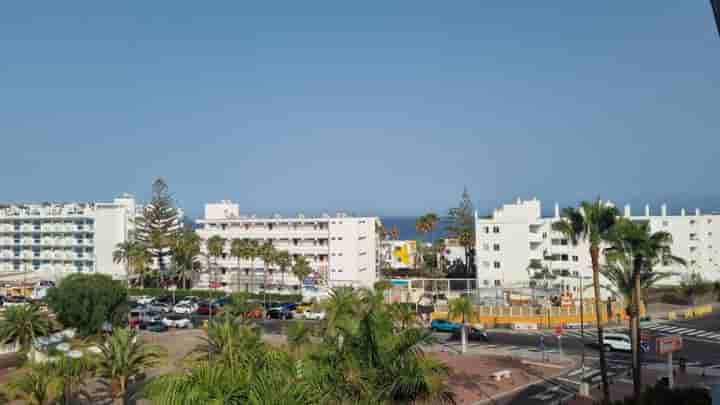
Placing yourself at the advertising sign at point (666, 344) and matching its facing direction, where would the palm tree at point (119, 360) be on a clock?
The palm tree is roughly at 2 o'clock from the advertising sign.

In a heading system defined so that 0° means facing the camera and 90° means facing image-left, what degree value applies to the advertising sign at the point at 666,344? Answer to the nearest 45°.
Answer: approximately 0°

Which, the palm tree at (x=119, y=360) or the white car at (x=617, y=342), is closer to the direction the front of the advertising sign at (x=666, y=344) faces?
the palm tree

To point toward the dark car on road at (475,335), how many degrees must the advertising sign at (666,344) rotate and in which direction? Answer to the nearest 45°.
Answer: approximately 135° to its right

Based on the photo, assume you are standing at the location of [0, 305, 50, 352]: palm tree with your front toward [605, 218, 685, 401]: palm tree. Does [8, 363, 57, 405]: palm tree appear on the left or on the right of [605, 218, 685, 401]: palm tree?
right

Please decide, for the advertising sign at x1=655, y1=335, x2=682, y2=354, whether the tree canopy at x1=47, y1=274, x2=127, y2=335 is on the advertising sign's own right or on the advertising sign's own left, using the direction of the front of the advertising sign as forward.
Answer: on the advertising sign's own right

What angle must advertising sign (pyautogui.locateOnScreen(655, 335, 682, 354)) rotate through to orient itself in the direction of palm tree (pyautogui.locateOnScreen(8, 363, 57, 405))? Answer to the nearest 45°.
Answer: approximately 45° to its right

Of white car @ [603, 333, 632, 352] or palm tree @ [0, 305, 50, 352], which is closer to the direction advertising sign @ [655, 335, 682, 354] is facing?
the palm tree

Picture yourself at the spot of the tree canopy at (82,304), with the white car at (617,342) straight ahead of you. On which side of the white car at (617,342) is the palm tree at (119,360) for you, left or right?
right
